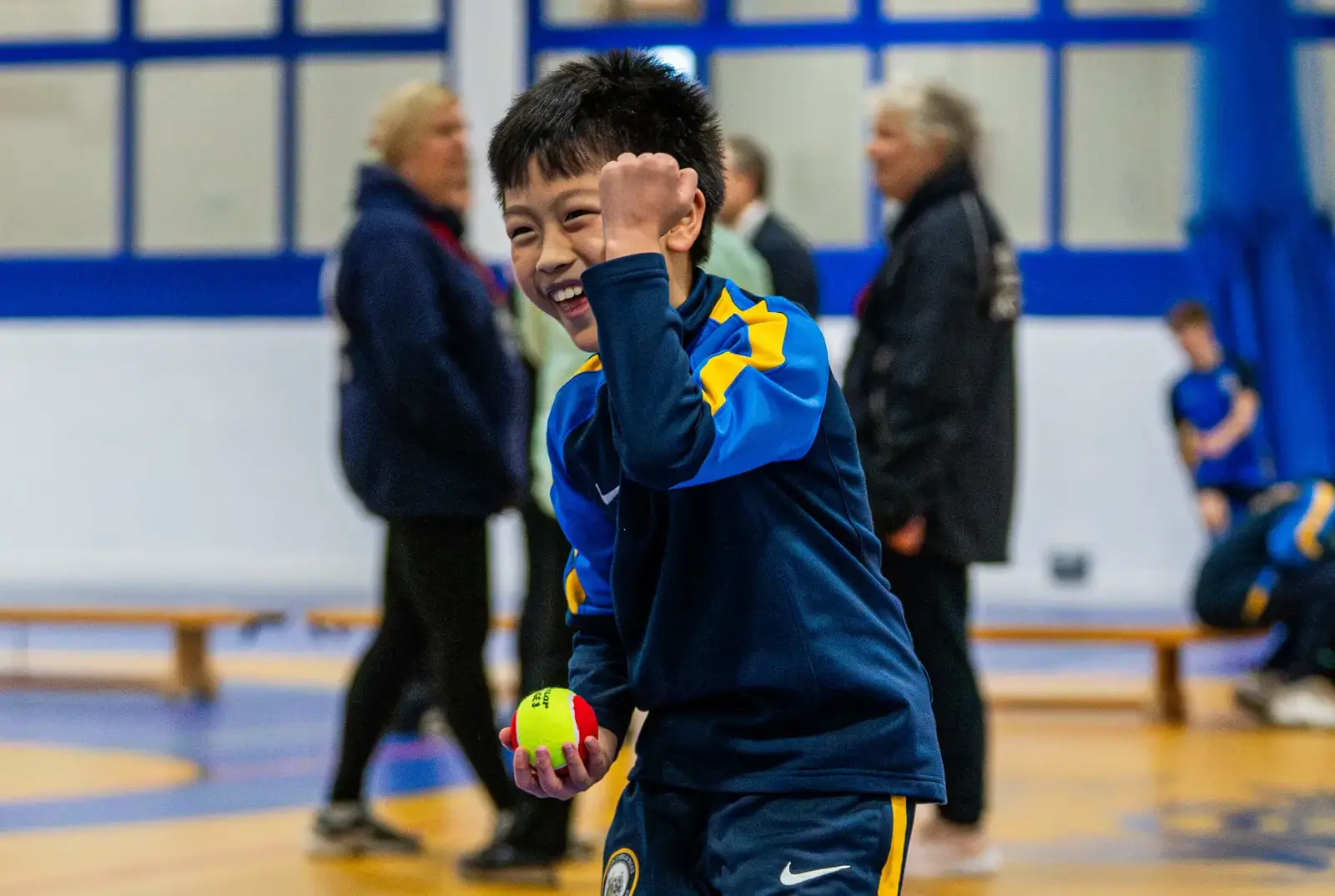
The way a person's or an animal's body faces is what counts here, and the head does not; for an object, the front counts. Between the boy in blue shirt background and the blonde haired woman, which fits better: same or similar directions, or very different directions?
very different directions

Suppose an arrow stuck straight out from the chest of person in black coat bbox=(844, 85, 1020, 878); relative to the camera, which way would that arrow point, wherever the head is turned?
to the viewer's left

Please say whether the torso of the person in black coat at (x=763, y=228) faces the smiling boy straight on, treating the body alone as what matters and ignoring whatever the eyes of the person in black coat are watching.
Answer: no

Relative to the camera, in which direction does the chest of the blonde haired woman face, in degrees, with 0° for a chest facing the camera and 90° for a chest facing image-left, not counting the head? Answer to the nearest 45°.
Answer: approximately 270°

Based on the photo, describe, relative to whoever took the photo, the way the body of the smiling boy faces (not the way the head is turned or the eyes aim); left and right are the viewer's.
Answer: facing the viewer and to the left of the viewer

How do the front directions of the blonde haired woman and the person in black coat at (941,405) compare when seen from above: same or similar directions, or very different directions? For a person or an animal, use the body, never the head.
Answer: very different directions

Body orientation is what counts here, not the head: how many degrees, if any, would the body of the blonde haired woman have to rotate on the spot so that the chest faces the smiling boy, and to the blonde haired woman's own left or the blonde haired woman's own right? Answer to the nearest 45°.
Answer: approximately 90° to the blonde haired woman's own right

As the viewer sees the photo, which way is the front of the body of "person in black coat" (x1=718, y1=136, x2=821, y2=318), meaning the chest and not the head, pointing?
to the viewer's left

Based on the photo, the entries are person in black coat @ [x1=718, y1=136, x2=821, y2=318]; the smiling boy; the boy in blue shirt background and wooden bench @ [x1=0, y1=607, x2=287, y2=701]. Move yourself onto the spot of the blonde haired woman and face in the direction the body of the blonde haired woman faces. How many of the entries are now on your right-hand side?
1

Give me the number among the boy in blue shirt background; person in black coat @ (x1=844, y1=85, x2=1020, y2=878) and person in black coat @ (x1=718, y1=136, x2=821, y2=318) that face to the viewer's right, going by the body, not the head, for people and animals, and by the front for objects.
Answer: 0

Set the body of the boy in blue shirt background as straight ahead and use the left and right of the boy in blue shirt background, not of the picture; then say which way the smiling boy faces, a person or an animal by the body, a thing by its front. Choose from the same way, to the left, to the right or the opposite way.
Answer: the same way

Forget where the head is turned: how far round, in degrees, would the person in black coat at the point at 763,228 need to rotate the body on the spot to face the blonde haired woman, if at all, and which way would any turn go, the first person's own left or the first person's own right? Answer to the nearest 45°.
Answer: approximately 45° to the first person's own left

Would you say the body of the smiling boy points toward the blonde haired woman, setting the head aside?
no

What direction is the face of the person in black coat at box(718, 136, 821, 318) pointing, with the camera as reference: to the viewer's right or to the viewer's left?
to the viewer's left

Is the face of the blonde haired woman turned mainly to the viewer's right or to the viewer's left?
to the viewer's right

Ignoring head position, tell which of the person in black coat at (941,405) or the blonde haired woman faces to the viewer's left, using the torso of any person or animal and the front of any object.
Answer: the person in black coat
